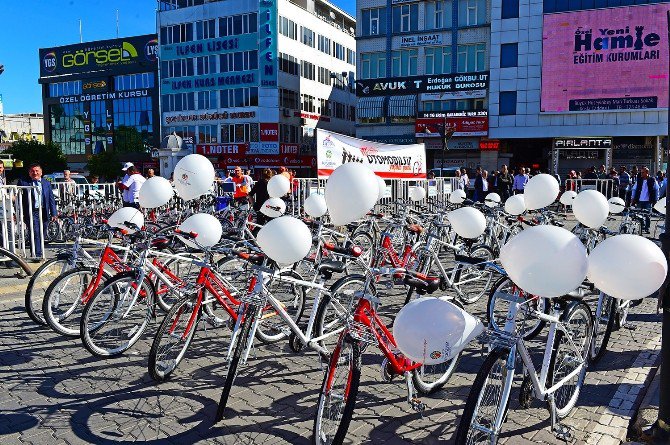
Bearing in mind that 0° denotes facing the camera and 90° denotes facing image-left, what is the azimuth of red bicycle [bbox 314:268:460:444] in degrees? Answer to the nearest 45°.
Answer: approximately 45°

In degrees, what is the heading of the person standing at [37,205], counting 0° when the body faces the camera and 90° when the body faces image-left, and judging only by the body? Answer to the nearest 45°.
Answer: approximately 0°

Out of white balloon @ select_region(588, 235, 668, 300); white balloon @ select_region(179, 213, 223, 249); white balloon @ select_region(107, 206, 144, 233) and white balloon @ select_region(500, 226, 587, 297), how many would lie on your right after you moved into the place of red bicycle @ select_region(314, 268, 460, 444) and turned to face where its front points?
2

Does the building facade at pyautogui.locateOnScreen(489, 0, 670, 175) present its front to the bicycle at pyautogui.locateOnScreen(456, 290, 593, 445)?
yes

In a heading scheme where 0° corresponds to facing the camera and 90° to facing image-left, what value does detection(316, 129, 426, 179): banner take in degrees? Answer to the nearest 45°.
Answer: approximately 0°

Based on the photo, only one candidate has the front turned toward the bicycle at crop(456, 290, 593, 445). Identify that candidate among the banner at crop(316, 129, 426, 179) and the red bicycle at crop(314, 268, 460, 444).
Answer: the banner

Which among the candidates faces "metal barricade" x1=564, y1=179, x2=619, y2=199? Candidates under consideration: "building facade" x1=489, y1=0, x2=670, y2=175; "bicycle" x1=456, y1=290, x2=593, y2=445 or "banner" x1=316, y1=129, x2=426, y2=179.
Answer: the building facade
